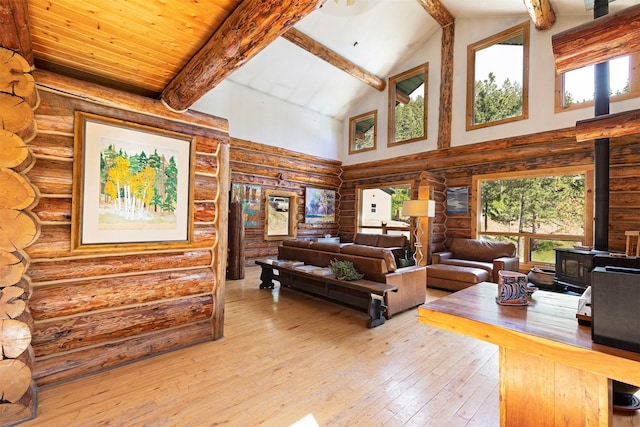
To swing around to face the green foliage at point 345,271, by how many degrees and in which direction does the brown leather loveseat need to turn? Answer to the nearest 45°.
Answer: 0° — it already faces it

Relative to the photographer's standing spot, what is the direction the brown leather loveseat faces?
facing the viewer and to the left of the viewer

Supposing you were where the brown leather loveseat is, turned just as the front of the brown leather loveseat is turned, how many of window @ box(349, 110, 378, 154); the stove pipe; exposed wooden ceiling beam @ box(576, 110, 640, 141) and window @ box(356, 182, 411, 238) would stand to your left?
2

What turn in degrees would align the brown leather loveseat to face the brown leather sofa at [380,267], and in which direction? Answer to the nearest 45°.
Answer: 0° — it already faces it

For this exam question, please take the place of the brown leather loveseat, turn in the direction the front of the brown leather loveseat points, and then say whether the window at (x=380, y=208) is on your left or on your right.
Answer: on your right

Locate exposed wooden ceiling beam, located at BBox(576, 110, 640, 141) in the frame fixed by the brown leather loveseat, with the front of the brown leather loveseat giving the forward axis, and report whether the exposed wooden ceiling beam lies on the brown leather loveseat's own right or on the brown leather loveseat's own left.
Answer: on the brown leather loveseat's own left
